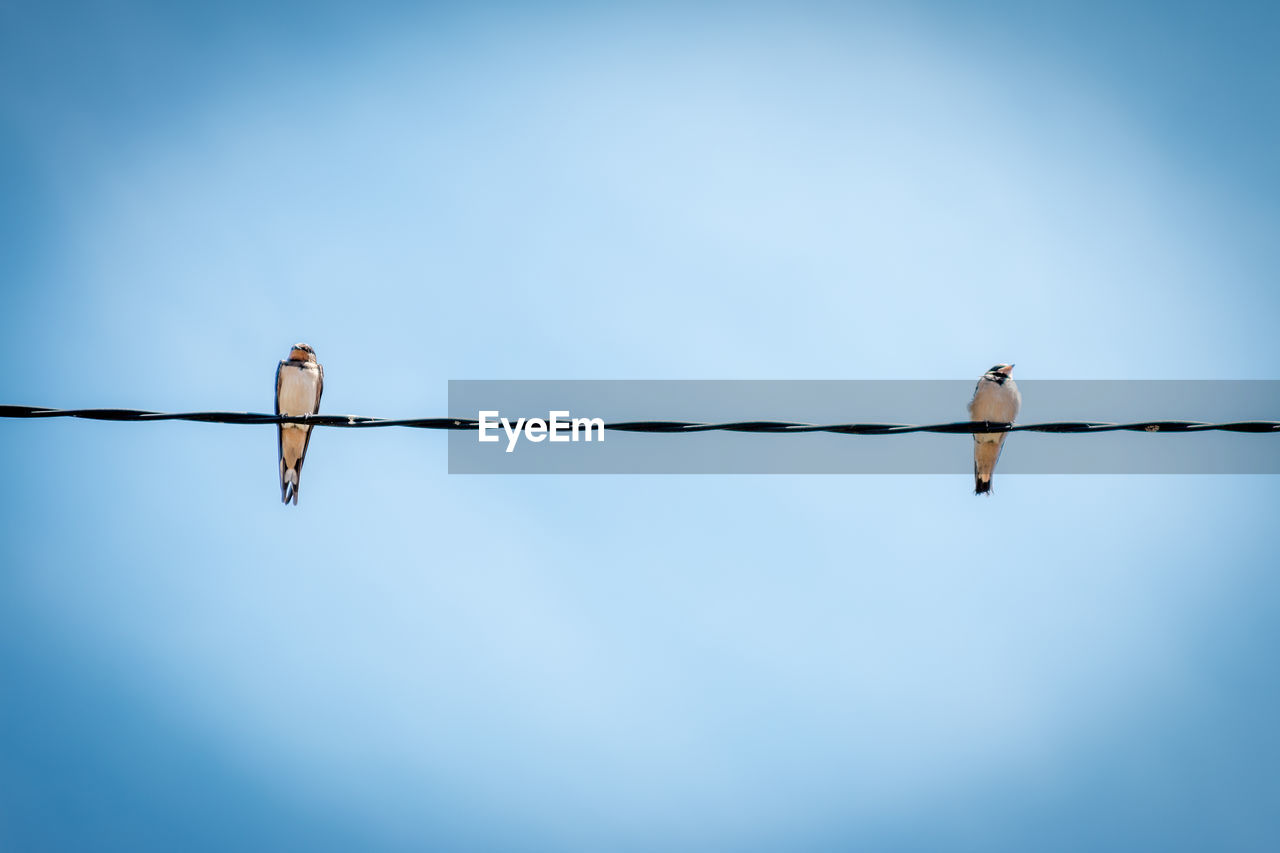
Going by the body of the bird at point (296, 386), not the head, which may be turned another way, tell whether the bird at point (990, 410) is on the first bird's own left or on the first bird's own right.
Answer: on the first bird's own left

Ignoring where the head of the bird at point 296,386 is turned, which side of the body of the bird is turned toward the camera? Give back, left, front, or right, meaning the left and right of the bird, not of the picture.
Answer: front
